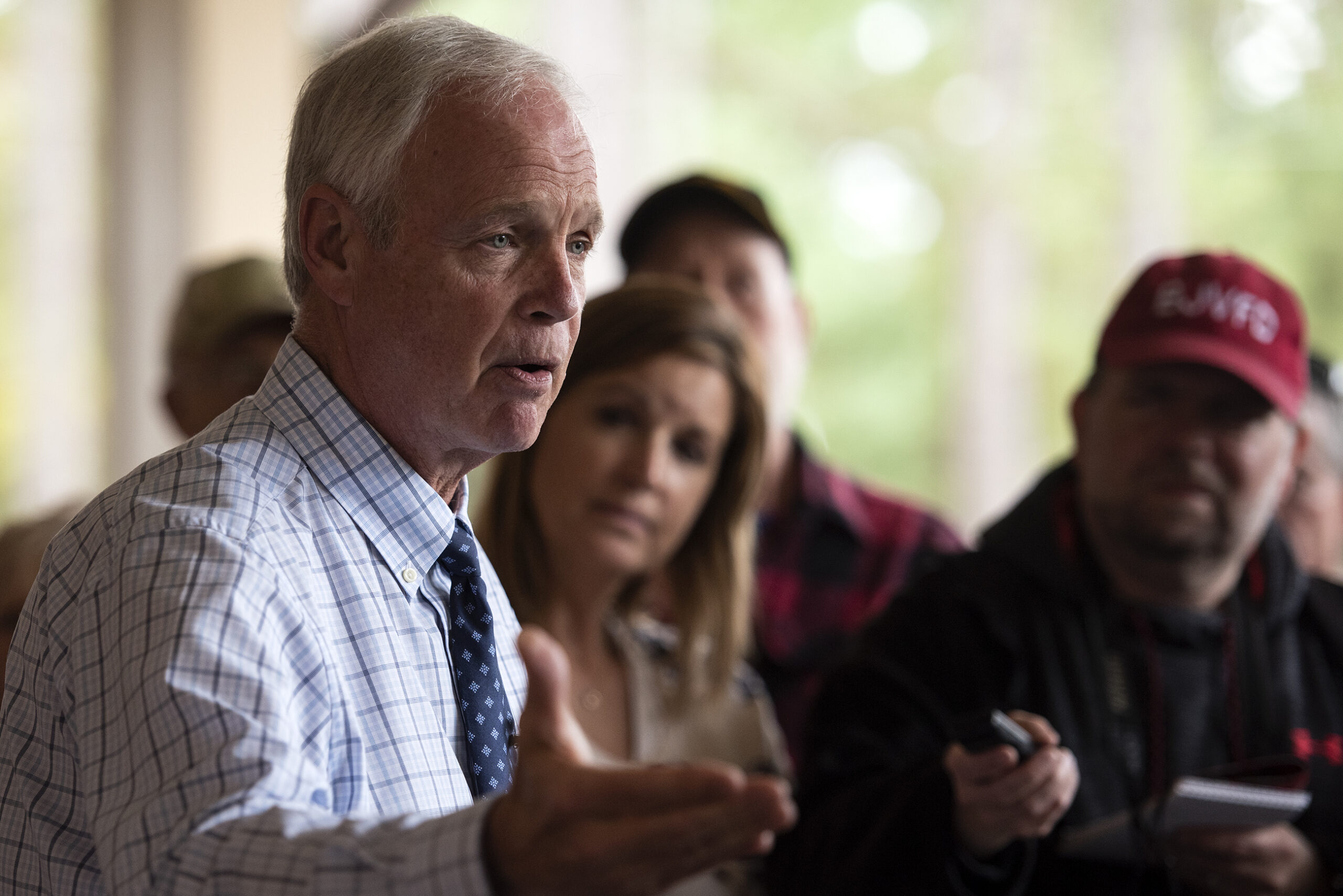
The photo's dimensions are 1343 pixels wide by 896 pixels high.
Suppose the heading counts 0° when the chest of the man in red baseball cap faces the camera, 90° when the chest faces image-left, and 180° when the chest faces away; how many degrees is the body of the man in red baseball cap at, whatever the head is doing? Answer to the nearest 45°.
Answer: approximately 0°

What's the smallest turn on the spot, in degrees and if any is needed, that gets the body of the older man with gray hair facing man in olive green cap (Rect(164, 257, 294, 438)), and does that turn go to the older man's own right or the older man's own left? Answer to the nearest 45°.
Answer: approximately 135° to the older man's own left

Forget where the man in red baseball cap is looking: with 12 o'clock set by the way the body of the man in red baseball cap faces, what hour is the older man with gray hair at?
The older man with gray hair is roughly at 1 o'clock from the man in red baseball cap.

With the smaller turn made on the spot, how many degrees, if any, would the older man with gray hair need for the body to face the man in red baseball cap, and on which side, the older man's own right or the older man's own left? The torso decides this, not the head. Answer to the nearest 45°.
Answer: approximately 90° to the older man's own left

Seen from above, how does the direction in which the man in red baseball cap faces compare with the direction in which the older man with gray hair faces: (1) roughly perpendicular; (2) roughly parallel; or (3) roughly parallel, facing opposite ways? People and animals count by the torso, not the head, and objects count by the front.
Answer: roughly perpendicular

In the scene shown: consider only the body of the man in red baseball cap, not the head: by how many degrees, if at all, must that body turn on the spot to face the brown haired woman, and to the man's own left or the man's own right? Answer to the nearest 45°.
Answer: approximately 90° to the man's own right

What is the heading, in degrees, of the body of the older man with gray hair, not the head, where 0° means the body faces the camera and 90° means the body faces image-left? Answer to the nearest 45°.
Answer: approximately 315°
